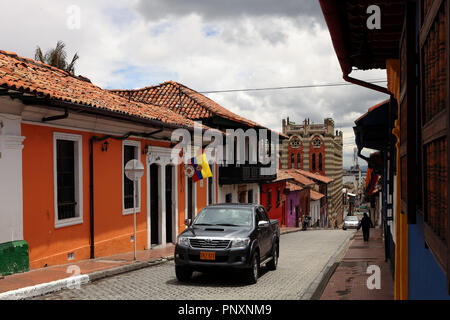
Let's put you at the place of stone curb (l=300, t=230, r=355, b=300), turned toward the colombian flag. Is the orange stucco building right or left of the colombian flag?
left

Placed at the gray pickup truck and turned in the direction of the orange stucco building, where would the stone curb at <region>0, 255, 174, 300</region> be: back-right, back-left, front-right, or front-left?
front-left

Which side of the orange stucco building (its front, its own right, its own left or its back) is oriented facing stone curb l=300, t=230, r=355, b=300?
front

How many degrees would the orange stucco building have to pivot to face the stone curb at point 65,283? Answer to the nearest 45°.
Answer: approximately 45° to its right

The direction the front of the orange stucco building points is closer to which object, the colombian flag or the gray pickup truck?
the gray pickup truck

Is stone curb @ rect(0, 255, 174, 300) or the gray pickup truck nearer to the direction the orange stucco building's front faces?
the gray pickup truck

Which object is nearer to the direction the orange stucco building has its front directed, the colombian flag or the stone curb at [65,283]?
the stone curb

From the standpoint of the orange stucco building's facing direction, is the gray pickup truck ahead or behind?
ahead

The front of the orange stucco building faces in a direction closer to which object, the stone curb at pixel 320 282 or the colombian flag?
the stone curb

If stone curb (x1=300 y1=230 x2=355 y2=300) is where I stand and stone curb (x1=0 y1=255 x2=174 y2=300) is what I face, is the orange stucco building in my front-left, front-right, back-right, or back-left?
front-right

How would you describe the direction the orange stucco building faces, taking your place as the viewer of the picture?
facing the viewer and to the right of the viewer

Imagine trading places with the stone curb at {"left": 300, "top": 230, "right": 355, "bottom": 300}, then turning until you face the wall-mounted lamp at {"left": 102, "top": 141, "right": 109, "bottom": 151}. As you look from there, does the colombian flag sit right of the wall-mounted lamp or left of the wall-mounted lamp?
right
